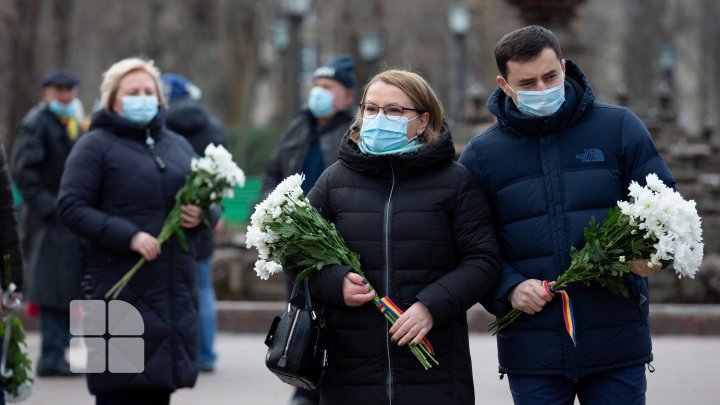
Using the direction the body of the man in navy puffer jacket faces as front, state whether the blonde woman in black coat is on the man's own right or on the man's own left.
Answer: on the man's own right

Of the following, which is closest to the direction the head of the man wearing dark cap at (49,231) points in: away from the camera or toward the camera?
toward the camera

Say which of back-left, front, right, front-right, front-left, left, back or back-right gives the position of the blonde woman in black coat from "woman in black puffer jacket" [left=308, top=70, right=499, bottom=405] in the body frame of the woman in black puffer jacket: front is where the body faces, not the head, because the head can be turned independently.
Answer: back-right

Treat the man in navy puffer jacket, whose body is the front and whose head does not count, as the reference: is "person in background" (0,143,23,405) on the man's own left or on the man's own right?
on the man's own right

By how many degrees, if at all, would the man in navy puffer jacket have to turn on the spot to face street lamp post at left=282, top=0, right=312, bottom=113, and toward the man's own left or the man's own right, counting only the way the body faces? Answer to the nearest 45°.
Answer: approximately 180°

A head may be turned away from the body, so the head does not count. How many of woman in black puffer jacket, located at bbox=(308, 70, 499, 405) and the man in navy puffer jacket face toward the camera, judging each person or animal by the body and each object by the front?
2

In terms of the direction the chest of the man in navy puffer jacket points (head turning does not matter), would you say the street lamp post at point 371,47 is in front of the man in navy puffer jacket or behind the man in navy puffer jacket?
behind

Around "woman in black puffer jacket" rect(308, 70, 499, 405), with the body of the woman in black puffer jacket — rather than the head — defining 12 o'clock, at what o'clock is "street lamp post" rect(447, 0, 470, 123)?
The street lamp post is roughly at 6 o'clock from the woman in black puffer jacket.

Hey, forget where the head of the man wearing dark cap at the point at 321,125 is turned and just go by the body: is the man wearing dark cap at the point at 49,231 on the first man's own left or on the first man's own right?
on the first man's own right

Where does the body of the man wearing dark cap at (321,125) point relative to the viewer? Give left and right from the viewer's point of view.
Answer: facing the viewer and to the left of the viewer

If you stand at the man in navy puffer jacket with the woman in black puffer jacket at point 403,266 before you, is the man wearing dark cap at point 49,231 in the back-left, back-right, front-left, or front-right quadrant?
front-right

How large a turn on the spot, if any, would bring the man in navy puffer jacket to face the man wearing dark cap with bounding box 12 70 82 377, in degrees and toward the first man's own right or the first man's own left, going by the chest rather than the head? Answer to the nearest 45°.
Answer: approximately 135° to the first man's own right

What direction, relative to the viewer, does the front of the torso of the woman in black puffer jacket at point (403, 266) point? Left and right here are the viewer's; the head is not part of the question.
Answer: facing the viewer
